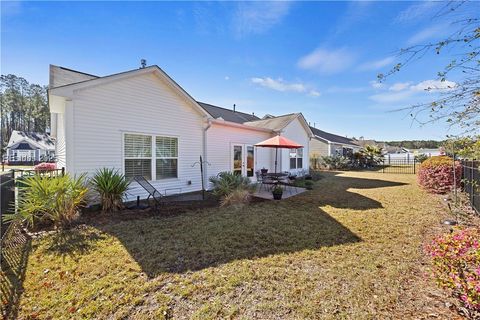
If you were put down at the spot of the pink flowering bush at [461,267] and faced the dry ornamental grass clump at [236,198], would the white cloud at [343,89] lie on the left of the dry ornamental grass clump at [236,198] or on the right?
right

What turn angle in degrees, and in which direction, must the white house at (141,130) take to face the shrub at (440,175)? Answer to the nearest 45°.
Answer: approximately 135° to its right

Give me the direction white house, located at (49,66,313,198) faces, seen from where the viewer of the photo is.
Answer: facing away from the viewer and to the left of the viewer

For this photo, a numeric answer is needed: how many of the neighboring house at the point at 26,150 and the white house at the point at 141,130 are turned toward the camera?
1
